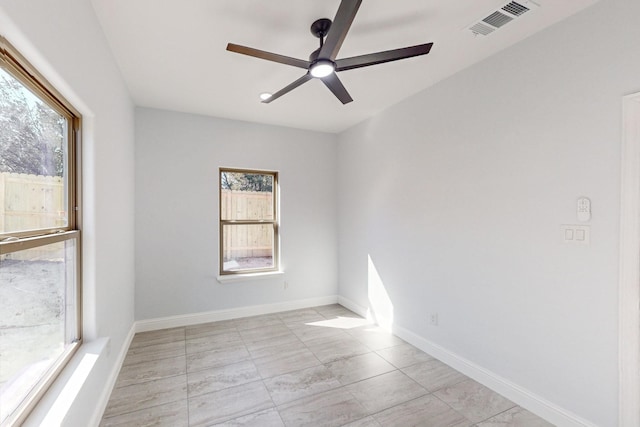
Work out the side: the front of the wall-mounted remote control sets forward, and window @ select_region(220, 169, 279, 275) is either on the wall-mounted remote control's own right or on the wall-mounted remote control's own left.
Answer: on the wall-mounted remote control's own right

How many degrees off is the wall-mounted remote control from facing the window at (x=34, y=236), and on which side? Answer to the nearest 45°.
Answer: approximately 45° to its right

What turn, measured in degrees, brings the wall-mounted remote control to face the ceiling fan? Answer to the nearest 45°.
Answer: approximately 45° to its right

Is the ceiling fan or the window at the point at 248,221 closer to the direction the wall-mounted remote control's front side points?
the ceiling fan
